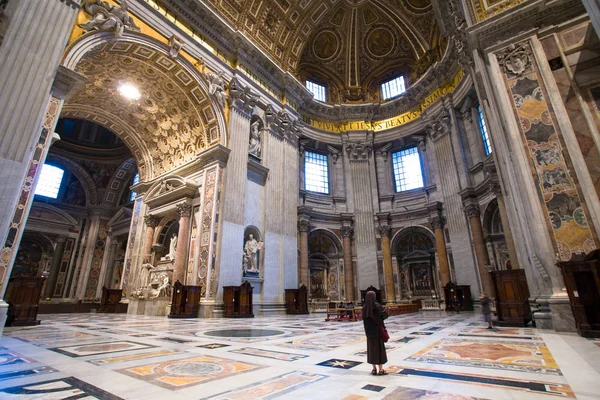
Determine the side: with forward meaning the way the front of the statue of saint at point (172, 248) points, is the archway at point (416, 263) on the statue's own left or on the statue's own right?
on the statue's own left

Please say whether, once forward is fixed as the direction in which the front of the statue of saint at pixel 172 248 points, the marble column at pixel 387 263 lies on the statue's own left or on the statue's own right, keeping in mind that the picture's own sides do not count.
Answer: on the statue's own left
